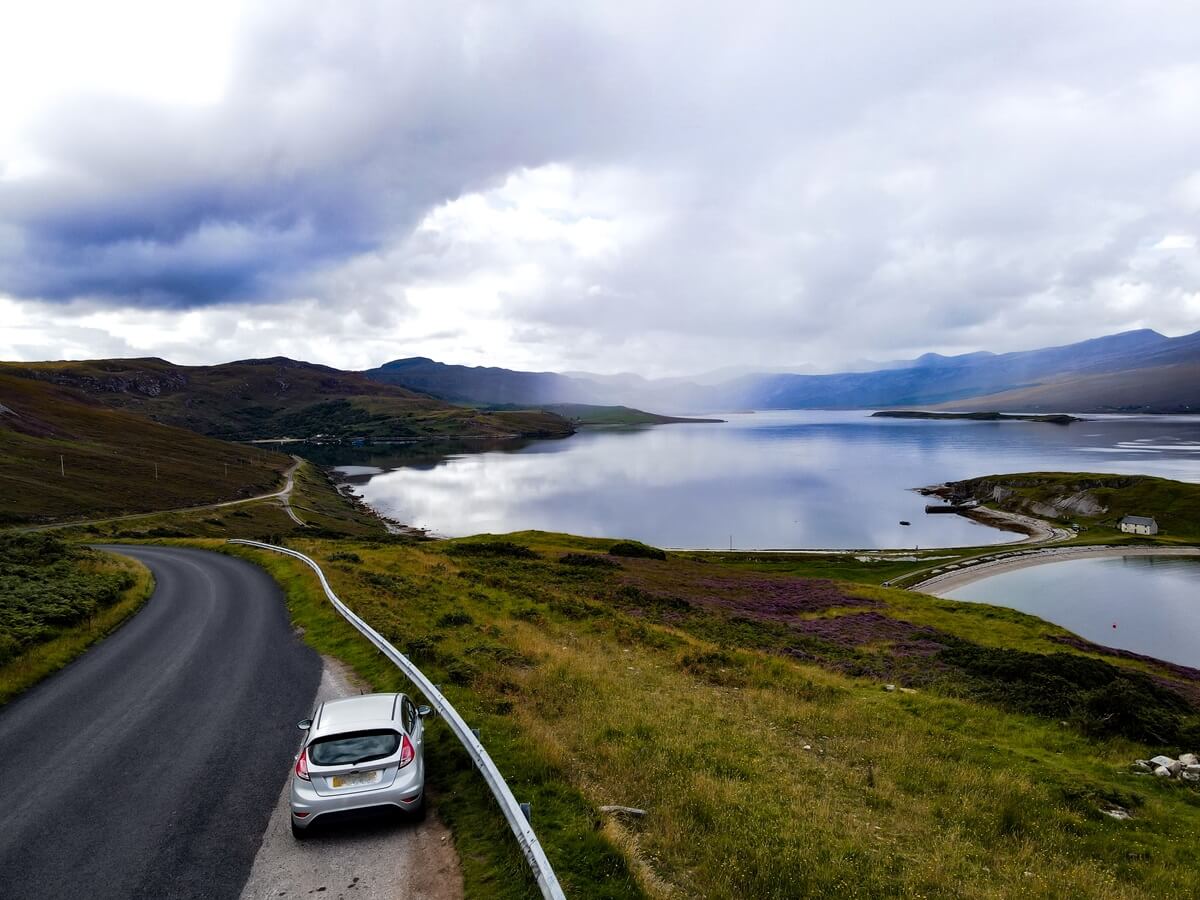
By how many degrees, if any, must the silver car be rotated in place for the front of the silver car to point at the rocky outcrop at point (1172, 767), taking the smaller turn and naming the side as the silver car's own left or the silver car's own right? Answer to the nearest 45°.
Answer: approximately 90° to the silver car's own right

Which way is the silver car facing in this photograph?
away from the camera
